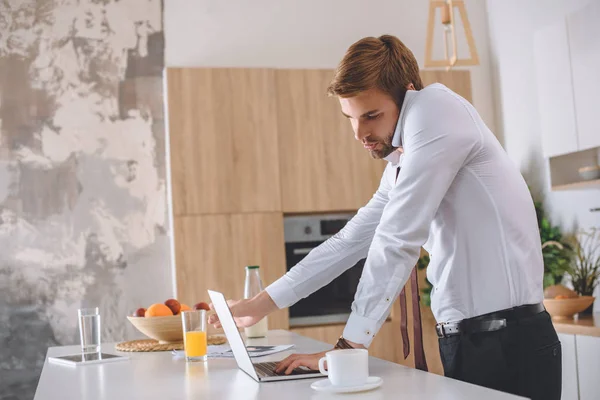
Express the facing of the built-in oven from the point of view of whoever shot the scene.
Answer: facing the viewer

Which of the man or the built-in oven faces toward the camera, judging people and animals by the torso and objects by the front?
the built-in oven

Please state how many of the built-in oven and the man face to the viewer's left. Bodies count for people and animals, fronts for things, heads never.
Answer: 1

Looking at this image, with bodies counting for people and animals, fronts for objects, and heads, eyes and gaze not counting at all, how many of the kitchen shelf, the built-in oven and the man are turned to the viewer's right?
0

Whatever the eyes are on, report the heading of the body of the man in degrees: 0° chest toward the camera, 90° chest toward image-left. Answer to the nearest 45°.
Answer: approximately 90°

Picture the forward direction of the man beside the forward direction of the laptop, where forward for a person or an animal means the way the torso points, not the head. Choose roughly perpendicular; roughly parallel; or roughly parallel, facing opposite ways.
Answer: roughly parallel, facing opposite ways

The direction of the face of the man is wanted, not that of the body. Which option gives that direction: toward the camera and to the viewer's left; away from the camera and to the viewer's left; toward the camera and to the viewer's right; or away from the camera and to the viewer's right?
toward the camera and to the viewer's left

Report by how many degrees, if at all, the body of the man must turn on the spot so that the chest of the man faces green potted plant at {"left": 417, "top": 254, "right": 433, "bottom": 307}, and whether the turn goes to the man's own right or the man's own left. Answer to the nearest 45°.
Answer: approximately 90° to the man's own right

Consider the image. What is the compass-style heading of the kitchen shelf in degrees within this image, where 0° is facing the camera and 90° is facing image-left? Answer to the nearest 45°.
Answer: approximately 45°

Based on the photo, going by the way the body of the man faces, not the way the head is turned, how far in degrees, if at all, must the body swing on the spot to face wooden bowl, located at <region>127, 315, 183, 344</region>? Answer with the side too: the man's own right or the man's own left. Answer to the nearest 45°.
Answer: approximately 45° to the man's own right

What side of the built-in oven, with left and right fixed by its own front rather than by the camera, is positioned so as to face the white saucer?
front

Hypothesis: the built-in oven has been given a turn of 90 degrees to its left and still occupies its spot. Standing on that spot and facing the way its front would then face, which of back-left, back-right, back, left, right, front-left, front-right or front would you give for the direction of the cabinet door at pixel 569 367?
front-right

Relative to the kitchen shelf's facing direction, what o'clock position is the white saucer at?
The white saucer is roughly at 11 o'clock from the kitchen shelf.

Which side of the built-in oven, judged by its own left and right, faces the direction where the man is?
front
